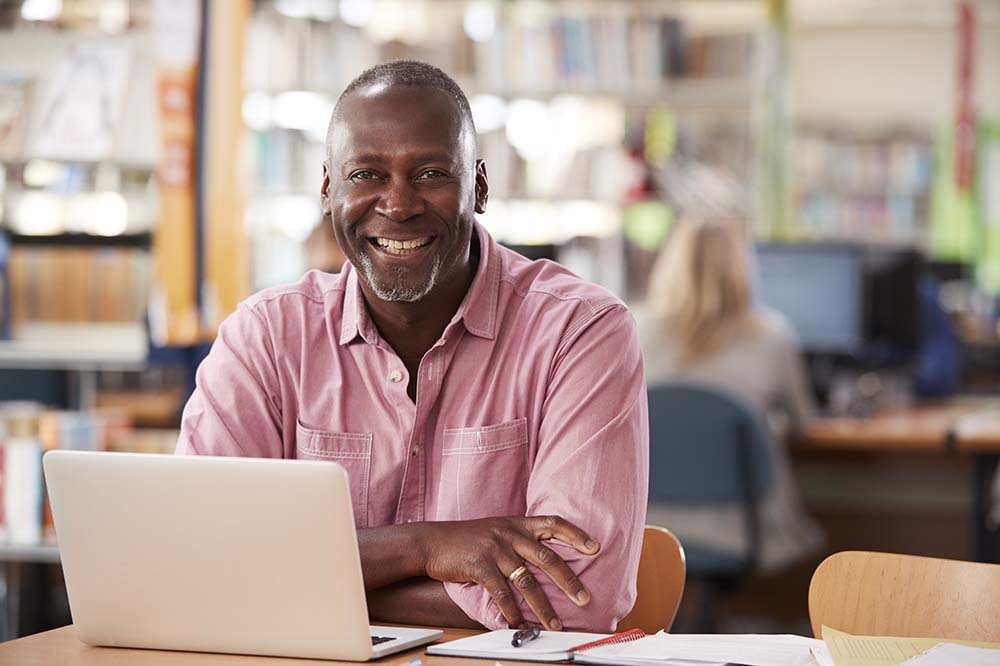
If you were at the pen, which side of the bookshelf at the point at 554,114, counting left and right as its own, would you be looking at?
front

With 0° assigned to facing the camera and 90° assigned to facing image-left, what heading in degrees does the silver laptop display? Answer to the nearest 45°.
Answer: approximately 225°

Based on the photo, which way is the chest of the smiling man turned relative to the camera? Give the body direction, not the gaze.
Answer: toward the camera

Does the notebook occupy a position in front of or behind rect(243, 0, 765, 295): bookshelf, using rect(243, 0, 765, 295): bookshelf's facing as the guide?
in front

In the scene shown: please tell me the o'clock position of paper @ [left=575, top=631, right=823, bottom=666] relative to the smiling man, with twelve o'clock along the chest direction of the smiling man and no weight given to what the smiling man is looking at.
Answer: The paper is roughly at 11 o'clock from the smiling man.

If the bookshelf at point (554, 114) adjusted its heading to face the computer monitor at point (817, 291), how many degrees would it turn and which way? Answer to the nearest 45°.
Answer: approximately 45° to its left

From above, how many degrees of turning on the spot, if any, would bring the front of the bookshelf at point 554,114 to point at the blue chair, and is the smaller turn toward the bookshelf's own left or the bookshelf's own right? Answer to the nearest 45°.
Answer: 0° — it already faces it

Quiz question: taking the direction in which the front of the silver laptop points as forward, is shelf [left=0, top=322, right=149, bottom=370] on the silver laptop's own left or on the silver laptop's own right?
on the silver laptop's own left

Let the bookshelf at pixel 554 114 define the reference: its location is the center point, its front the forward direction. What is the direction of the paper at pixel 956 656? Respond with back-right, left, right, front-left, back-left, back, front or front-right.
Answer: front

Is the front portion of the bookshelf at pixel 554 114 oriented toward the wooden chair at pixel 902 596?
yes

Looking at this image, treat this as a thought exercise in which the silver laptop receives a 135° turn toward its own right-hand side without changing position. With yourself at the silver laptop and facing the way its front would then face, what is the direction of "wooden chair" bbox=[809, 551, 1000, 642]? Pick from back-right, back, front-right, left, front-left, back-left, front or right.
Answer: left

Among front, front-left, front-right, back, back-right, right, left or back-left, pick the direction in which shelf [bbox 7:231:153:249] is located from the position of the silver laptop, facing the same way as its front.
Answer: front-left

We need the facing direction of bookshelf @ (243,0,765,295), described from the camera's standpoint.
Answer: facing the viewer

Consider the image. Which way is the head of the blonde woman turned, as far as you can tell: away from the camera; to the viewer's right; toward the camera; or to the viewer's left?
away from the camera

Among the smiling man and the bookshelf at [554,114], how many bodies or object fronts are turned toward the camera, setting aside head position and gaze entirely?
2
